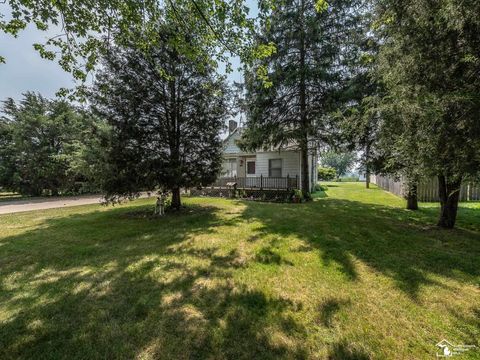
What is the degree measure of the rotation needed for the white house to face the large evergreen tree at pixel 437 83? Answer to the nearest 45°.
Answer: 0° — it already faces it

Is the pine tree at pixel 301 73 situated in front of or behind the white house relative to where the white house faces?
in front

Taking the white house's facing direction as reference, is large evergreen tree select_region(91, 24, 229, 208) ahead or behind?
ahead

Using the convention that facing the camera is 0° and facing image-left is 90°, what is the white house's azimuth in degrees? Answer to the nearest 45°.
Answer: approximately 0°
